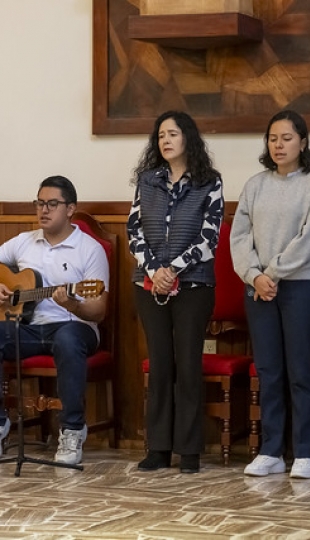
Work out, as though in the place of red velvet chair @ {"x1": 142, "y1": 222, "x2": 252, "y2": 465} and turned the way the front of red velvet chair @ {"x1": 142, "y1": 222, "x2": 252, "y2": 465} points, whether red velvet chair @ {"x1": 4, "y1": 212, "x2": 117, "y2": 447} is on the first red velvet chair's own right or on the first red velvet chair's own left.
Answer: on the first red velvet chair's own right

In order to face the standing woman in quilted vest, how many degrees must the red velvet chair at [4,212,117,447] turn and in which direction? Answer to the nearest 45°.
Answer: approximately 90° to its left

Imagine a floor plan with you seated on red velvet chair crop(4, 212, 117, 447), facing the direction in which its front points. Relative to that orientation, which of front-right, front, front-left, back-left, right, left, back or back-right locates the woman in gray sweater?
left

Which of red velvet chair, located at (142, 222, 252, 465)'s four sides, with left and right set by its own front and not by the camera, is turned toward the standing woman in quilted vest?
front

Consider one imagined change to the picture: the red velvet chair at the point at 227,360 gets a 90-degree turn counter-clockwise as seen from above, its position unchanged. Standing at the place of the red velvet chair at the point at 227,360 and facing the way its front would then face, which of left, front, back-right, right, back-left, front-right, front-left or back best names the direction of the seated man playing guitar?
back-right

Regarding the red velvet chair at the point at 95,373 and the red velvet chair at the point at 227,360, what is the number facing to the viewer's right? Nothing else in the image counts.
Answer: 0
